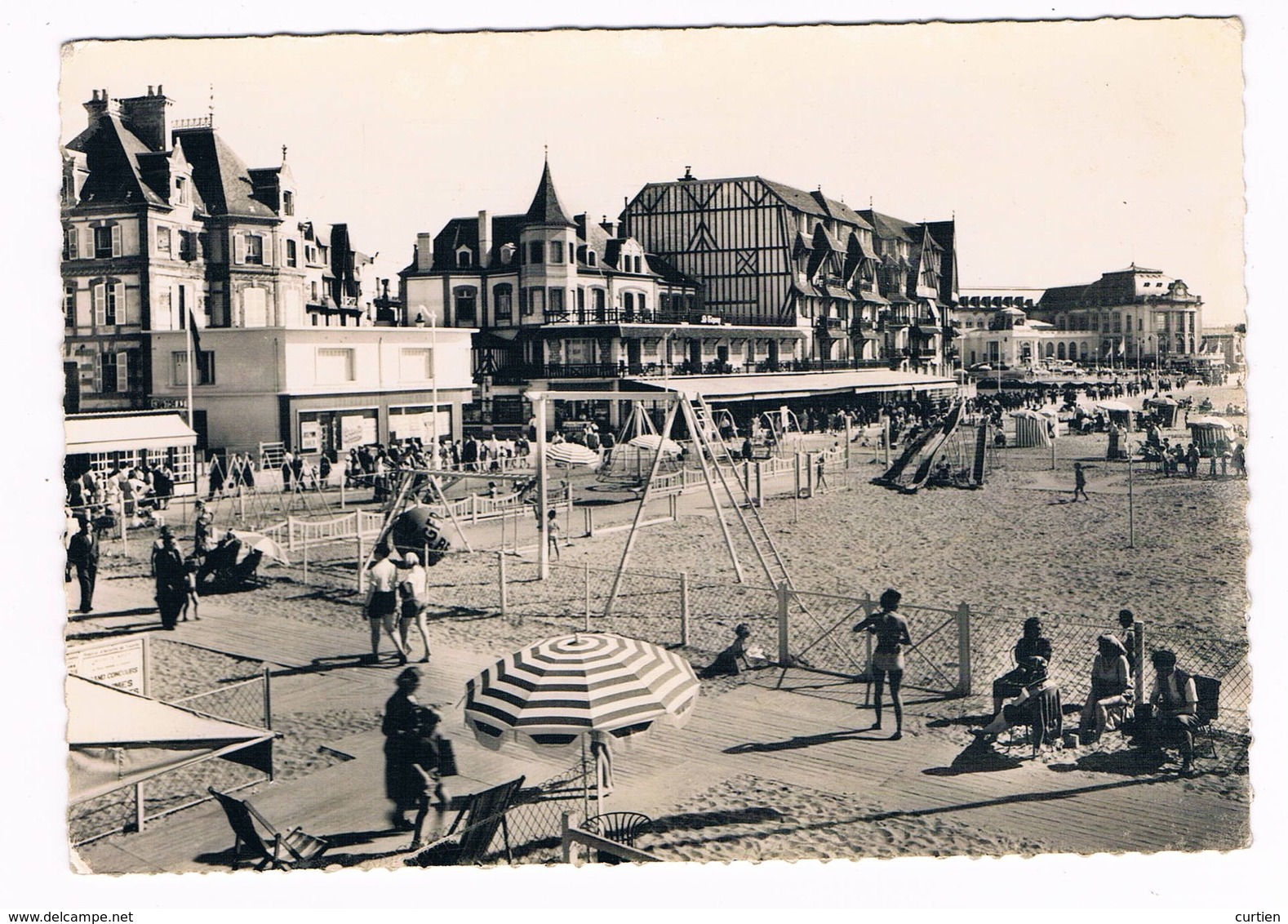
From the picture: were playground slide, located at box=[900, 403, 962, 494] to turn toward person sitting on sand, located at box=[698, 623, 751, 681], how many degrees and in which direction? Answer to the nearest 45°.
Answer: approximately 45° to its left

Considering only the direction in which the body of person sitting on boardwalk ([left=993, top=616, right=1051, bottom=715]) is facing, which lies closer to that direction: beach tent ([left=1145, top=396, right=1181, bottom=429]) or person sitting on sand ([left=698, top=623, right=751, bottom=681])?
the person sitting on sand

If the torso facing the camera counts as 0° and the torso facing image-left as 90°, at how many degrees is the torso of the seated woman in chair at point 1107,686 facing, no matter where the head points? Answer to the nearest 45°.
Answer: approximately 45°

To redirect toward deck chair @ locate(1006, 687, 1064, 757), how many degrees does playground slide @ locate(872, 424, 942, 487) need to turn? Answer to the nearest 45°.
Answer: approximately 45° to its left

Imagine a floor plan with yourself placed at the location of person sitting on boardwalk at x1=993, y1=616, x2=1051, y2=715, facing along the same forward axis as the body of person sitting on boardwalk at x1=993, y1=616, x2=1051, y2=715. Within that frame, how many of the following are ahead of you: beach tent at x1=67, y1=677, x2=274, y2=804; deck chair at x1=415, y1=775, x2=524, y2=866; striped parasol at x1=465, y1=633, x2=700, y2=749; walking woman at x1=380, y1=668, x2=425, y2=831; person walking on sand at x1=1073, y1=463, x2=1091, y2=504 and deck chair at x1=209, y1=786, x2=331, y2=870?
5

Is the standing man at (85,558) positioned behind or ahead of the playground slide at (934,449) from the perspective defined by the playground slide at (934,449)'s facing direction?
ahead

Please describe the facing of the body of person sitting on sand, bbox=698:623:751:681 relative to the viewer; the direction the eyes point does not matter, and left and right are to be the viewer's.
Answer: facing to the left of the viewer

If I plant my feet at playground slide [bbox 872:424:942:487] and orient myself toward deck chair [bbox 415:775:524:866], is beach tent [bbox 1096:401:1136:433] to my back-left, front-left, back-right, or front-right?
back-left

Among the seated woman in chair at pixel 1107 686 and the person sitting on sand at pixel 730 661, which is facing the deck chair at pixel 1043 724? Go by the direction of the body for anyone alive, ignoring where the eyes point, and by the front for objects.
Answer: the seated woman in chair

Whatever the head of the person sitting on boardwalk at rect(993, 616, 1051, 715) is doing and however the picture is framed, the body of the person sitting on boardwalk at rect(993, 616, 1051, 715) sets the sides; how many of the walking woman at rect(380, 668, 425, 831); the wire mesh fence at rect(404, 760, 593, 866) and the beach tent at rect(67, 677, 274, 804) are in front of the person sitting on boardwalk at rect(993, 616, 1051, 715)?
3

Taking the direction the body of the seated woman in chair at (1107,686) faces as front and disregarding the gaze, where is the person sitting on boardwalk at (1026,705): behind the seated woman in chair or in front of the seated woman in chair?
in front

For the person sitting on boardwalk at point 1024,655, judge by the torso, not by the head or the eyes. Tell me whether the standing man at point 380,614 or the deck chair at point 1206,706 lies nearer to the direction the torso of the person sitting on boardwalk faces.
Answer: the standing man

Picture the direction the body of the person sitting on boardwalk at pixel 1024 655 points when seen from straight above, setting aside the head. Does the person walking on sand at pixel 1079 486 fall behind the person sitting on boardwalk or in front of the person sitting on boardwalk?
behind

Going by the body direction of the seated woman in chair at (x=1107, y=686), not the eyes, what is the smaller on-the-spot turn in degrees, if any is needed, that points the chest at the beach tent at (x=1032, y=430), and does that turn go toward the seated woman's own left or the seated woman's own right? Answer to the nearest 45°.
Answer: approximately 135° to the seated woman's own right
